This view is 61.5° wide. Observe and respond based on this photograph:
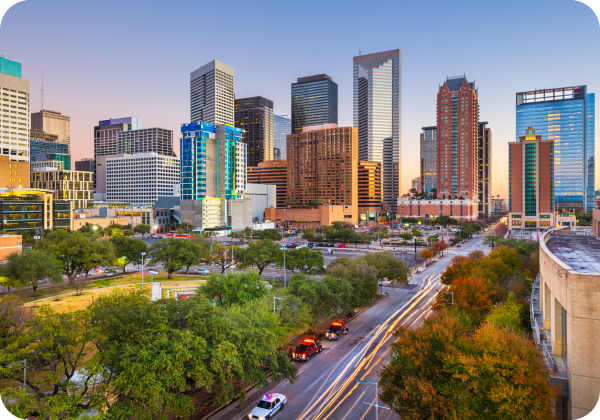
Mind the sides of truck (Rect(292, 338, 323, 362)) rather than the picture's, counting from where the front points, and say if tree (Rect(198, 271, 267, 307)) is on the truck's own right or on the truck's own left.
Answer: on the truck's own right

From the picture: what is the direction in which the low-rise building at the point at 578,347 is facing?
to the viewer's left

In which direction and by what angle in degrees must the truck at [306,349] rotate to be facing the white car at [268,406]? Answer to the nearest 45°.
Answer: approximately 45° to its left

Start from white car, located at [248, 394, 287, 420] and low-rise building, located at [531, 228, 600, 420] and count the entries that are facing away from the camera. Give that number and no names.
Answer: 0

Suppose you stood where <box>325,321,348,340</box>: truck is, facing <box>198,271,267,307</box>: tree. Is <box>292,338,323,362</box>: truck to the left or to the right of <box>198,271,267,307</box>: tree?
left

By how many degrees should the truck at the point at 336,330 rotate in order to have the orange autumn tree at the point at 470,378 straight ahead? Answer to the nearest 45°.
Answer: approximately 45° to its left

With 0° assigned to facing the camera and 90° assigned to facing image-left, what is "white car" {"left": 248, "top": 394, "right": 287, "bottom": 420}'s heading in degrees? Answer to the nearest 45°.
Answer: approximately 45°

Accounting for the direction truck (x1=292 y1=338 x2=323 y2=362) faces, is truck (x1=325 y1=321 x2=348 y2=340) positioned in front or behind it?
behind
